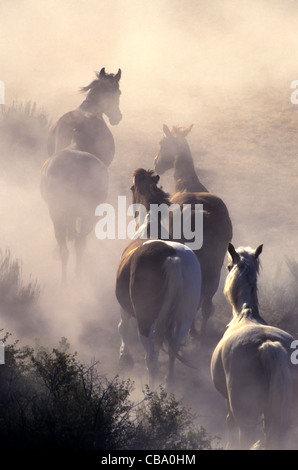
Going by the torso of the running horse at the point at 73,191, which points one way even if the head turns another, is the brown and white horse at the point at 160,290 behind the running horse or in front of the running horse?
behind

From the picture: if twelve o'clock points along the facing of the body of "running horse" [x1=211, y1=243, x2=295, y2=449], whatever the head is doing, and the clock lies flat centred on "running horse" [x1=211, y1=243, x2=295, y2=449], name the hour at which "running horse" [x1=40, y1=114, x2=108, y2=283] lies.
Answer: "running horse" [x1=40, y1=114, x2=108, y2=283] is roughly at 11 o'clock from "running horse" [x1=211, y1=243, x2=295, y2=449].

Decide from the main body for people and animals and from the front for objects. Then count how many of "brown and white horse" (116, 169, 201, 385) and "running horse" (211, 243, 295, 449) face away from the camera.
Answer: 2

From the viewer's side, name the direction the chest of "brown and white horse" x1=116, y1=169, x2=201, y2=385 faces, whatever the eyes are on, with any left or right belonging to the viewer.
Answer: facing away from the viewer

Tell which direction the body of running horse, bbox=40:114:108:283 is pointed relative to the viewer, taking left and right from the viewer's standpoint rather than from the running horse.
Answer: facing away from the viewer

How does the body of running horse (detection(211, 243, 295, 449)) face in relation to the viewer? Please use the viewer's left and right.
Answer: facing away from the viewer

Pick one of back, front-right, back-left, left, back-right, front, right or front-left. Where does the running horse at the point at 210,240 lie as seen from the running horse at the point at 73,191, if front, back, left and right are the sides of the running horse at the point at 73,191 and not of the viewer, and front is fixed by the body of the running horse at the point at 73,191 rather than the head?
back-right

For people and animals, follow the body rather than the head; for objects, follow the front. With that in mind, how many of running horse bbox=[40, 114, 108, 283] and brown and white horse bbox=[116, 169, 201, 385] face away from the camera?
2
